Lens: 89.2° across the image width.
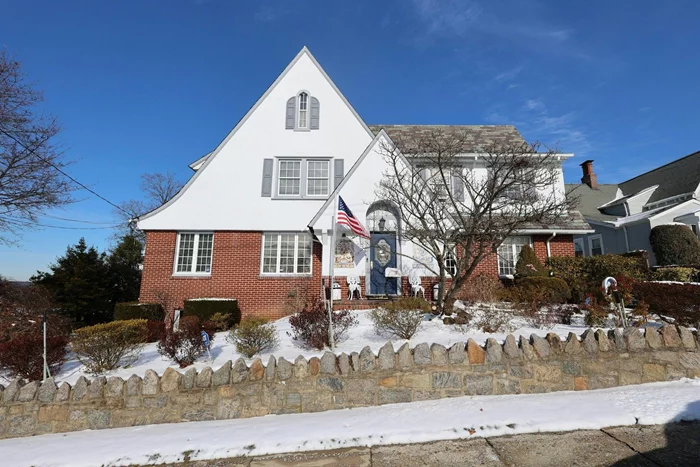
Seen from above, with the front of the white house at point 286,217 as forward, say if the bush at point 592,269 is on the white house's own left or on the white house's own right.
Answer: on the white house's own left

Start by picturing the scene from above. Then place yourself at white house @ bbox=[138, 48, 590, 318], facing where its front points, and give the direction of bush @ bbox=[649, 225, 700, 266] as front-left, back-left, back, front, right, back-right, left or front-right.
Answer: left

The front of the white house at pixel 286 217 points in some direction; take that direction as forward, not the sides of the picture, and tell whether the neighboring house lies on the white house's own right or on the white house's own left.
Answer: on the white house's own left

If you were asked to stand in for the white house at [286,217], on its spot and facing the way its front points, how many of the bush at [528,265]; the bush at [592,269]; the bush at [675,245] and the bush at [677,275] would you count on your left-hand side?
4

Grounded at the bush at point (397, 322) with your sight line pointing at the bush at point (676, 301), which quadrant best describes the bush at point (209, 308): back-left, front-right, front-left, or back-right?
back-left

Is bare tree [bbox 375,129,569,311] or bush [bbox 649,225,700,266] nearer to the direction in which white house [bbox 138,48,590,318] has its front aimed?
the bare tree

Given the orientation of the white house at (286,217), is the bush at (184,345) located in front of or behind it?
in front

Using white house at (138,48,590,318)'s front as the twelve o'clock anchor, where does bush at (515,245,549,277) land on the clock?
The bush is roughly at 9 o'clock from the white house.

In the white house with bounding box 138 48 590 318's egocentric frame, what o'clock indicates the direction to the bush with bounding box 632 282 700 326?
The bush is roughly at 10 o'clock from the white house.

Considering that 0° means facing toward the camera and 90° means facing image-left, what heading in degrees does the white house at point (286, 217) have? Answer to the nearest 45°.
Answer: approximately 0°

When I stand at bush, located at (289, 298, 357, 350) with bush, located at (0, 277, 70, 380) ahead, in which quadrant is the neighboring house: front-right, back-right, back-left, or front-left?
back-right

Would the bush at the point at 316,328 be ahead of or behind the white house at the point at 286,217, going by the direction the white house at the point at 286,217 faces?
ahead

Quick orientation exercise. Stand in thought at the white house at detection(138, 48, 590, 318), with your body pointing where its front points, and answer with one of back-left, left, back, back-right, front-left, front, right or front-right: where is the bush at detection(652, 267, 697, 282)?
left

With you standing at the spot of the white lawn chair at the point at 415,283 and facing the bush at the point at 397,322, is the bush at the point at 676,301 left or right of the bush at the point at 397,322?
left
